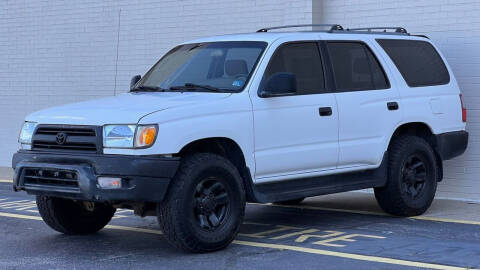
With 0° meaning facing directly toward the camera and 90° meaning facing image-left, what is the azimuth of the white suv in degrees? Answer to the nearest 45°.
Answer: approximately 45°
